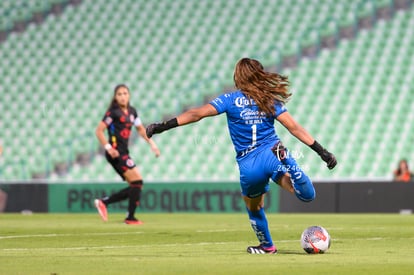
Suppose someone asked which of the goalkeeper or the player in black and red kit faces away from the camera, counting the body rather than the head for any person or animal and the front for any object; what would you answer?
the goalkeeper

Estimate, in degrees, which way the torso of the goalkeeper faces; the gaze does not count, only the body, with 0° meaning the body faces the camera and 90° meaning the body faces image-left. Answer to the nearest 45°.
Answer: approximately 180°

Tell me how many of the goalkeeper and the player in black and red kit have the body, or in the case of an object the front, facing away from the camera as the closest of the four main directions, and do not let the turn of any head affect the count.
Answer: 1

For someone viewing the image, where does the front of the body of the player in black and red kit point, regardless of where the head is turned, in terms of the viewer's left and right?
facing the viewer and to the right of the viewer

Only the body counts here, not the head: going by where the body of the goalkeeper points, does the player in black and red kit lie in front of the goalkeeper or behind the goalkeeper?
in front

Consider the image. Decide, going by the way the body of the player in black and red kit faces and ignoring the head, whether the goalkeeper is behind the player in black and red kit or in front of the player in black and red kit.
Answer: in front

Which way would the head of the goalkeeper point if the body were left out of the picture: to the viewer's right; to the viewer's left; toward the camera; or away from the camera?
away from the camera

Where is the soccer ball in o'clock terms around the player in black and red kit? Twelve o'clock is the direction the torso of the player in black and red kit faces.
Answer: The soccer ball is roughly at 1 o'clock from the player in black and red kit.
